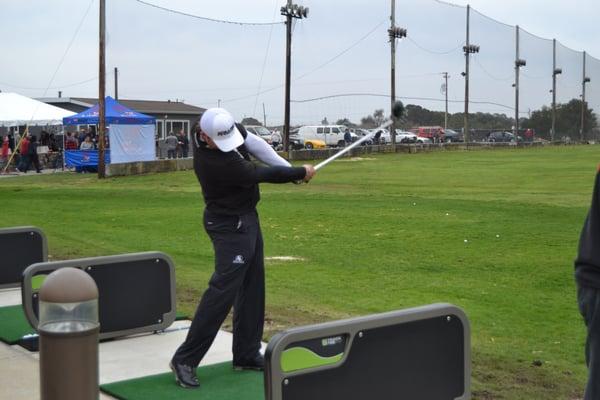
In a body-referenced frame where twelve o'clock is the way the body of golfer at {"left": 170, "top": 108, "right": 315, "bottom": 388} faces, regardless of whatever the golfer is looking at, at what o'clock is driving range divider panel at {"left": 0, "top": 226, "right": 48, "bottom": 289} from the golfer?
The driving range divider panel is roughly at 8 o'clock from the golfer.

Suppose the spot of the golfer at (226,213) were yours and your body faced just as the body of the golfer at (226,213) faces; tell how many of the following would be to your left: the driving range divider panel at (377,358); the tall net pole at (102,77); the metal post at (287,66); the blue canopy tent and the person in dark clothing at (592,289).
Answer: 3

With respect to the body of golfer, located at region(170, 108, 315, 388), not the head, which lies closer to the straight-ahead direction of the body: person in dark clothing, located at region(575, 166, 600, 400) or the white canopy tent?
the person in dark clothing

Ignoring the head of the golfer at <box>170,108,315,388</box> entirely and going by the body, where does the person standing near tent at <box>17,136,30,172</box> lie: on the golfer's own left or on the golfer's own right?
on the golfer's own left

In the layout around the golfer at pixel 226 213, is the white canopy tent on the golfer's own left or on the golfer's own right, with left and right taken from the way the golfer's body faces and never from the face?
on the golfer's own left

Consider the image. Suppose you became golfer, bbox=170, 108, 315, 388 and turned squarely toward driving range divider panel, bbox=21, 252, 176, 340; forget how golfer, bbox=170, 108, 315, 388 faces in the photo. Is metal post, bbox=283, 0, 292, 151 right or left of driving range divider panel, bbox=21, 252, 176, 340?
right

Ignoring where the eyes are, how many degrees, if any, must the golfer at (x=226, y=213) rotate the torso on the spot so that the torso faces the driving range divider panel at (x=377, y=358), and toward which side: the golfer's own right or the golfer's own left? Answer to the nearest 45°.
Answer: approximately 45° to the golfer's own right

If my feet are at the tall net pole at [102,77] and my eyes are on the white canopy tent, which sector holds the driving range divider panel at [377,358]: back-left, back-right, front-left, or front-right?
back-left

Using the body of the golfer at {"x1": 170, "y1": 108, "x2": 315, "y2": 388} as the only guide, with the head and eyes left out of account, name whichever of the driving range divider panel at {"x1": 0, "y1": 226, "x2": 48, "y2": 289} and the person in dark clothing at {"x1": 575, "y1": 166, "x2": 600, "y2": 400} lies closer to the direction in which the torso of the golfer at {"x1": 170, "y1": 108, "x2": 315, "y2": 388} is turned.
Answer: the person in dark clothing

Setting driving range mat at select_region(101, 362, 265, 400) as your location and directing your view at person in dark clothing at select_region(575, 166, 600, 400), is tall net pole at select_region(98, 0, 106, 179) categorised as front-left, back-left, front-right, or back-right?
back-left

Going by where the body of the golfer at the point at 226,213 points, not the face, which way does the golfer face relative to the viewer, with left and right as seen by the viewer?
facing to the right of the viewer

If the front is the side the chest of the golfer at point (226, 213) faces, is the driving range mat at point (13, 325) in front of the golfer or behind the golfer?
behind

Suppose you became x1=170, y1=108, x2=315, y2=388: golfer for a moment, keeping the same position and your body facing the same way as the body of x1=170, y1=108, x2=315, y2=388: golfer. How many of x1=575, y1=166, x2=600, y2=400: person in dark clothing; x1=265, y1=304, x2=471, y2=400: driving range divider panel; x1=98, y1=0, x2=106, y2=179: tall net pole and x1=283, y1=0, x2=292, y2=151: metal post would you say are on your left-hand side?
2
